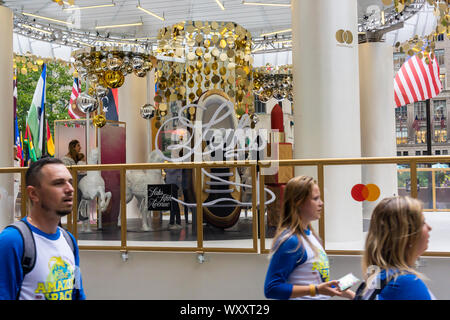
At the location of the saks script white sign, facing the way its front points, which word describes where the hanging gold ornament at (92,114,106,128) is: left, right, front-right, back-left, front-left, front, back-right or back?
back-right
